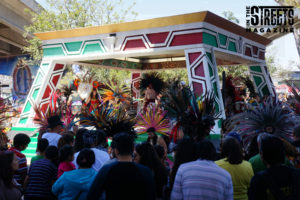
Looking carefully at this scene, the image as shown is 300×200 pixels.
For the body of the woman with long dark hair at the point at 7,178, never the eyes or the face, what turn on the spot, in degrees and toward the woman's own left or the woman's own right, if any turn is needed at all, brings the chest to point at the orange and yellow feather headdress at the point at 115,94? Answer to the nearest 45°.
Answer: approximately 45° to the woman's own left

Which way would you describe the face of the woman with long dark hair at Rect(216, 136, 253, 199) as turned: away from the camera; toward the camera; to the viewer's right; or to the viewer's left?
away from the camera

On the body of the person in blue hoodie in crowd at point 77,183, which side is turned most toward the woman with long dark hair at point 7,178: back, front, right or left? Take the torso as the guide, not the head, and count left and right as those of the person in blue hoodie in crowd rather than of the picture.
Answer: left

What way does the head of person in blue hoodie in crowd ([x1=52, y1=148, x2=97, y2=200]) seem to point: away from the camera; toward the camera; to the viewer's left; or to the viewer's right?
away from the camera

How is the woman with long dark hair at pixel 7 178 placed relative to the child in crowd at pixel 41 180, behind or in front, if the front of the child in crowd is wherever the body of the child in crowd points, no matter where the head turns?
behind

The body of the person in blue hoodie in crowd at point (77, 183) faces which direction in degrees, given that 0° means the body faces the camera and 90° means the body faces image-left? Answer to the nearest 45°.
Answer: approximately 180°

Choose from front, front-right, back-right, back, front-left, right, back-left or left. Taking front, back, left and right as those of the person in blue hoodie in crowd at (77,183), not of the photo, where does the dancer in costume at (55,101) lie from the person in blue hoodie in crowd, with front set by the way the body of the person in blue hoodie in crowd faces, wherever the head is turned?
front

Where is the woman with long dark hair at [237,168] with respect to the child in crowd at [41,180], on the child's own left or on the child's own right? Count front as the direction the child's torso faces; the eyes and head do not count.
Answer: on the child's own right

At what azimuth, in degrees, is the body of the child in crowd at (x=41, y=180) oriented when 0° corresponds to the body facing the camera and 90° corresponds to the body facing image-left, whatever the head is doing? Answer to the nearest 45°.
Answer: approximately 225°
